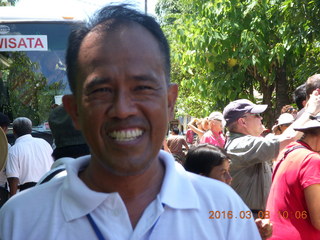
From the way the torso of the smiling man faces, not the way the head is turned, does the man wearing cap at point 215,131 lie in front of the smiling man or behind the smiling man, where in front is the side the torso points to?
behind

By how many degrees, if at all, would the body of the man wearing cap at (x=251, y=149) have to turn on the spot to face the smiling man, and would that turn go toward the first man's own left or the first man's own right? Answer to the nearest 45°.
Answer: approximately 90° to the first man's own right

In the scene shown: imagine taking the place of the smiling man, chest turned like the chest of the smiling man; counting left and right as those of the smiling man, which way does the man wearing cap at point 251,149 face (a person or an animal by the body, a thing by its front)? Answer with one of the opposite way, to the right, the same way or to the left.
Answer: to the left

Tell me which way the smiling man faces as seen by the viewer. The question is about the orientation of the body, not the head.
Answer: toward the camera

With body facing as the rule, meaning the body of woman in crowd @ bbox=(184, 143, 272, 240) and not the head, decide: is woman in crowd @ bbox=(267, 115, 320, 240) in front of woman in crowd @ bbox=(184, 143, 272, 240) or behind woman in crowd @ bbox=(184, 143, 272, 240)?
in front
